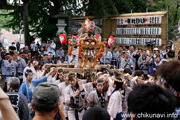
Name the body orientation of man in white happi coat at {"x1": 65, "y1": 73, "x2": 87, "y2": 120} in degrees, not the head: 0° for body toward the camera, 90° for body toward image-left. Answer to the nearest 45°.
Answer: approximately 0°

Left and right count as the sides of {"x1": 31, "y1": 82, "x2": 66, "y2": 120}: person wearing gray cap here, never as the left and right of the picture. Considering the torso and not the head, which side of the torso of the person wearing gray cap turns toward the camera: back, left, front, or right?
back

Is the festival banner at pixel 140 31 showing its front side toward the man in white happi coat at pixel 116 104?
yes

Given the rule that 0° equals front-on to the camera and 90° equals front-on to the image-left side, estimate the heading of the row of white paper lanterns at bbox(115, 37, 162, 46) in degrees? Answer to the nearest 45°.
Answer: approximately 0°

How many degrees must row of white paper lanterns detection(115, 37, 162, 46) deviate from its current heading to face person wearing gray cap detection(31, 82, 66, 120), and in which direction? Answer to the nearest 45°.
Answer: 0° — it already faces them

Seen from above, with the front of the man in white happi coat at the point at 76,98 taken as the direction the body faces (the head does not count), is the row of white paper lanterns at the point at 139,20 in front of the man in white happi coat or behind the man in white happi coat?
behind
